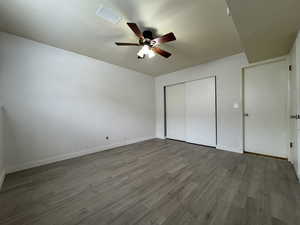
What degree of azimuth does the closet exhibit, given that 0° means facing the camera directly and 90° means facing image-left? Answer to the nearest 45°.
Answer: approximately 45°

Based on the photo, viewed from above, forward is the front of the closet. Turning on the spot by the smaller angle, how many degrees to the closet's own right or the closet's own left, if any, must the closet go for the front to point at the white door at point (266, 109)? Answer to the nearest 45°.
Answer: approximately 90° to the closet's own left
